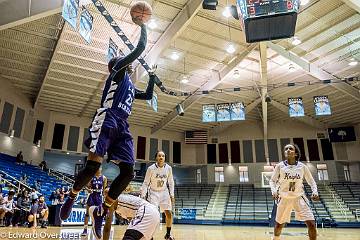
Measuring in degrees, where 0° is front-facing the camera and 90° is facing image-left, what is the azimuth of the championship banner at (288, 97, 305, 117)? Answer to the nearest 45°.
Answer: approximately 0°

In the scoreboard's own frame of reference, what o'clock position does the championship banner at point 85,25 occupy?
The championship banner is roughly at 3 o'clock from the scoreboard.

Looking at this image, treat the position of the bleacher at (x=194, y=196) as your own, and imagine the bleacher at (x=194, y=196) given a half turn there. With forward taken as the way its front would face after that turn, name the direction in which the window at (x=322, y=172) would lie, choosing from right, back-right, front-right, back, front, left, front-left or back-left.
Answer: right

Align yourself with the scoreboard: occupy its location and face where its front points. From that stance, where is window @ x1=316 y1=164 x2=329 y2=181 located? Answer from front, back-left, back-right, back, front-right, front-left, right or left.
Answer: back

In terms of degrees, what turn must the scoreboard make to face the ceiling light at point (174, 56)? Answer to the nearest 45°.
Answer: approximately 135° to its right

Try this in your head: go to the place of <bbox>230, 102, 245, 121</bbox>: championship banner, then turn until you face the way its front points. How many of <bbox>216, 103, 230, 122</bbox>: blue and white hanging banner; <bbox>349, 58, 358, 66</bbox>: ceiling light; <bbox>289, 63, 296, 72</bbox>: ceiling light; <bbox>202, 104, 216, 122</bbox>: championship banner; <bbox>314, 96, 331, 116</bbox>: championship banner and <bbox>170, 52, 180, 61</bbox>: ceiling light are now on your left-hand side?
3

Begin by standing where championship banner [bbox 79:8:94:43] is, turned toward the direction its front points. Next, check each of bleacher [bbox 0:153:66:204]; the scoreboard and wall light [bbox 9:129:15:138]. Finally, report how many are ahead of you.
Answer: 1
